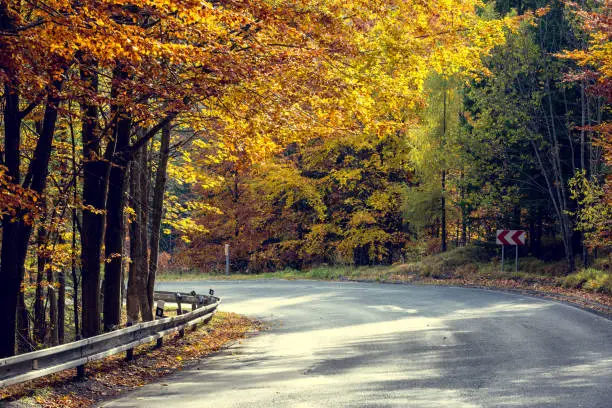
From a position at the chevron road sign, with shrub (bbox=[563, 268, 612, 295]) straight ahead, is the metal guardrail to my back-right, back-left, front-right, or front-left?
front-right

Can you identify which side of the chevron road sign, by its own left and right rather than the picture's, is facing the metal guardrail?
front

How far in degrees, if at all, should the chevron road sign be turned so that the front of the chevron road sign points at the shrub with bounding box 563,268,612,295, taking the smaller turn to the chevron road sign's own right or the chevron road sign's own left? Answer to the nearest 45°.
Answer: approximately 45° to the chevron road sign's own left

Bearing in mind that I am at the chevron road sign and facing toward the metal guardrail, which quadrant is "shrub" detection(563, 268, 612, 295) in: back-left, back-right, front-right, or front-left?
front-left

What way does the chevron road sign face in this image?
toward the camera
